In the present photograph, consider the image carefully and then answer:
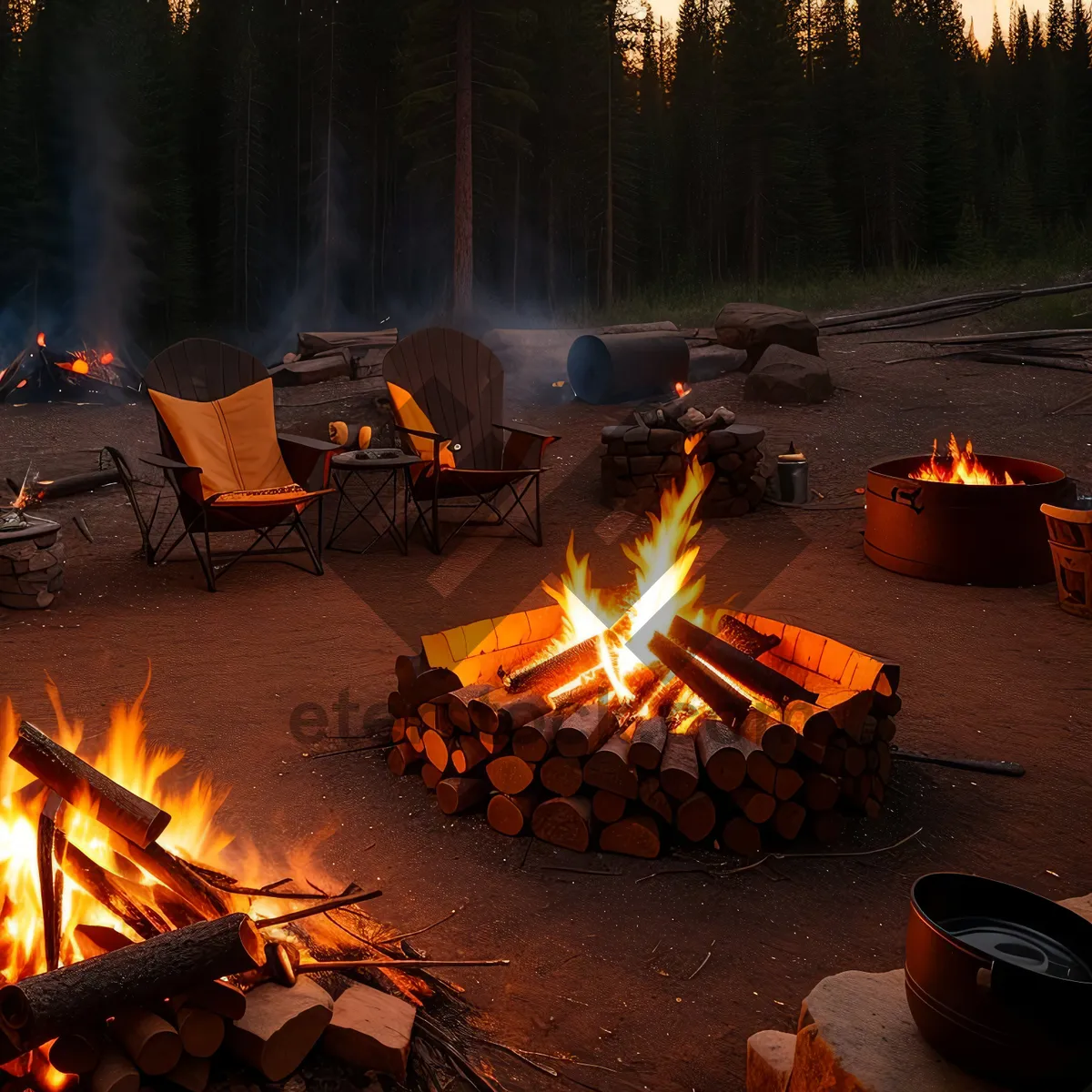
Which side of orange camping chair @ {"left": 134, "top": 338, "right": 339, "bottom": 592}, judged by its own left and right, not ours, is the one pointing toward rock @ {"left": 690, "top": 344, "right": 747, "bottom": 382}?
left

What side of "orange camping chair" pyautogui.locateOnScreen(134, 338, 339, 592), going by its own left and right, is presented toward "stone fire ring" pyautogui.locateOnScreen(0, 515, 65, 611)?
right

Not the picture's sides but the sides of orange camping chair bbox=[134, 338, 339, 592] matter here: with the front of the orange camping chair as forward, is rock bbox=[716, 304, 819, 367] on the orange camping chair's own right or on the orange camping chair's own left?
on the orange camping chair's own left

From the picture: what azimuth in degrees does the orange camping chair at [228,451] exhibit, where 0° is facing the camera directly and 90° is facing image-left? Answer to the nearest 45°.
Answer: approximately 315°
